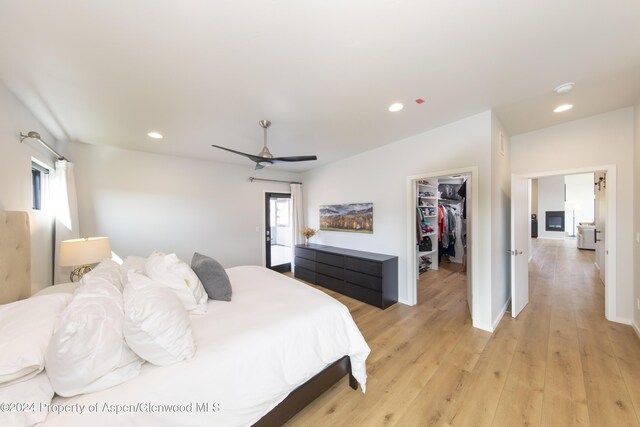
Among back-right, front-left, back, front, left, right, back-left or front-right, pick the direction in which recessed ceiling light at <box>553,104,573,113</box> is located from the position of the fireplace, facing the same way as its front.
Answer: front

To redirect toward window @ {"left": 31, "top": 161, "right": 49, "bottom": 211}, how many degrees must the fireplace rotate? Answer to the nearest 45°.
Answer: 0° — it already faces it

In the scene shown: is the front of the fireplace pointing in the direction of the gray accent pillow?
yes

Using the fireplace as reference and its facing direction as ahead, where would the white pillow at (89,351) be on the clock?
The white pillow is roughly at 12 o'clock from the fireplace.

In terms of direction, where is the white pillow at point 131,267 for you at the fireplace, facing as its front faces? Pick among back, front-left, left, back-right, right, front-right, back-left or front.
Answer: front

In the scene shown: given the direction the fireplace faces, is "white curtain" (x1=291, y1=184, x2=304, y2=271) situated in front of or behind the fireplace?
in front

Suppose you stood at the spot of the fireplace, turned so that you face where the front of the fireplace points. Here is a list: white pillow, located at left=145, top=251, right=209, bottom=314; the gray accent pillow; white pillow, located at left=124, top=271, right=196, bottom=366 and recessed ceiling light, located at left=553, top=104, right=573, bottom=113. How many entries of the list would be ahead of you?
4

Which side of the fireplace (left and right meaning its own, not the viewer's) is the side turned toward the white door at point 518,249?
front

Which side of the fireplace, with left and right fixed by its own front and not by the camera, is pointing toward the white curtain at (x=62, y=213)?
front

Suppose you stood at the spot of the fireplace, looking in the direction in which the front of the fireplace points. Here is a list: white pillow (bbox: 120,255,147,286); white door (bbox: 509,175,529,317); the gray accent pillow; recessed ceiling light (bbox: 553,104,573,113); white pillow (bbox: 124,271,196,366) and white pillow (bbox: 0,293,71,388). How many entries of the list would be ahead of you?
6

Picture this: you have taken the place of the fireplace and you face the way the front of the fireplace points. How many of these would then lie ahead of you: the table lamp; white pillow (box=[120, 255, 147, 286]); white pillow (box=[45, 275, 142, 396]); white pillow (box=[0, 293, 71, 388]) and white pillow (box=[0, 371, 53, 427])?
5

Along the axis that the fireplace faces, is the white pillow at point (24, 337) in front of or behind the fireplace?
in front

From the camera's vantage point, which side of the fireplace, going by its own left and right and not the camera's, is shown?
front

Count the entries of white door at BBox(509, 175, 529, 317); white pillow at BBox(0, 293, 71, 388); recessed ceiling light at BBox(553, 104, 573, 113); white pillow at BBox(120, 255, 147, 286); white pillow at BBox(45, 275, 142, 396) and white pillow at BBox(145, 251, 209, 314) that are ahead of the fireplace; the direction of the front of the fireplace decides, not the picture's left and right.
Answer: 6
